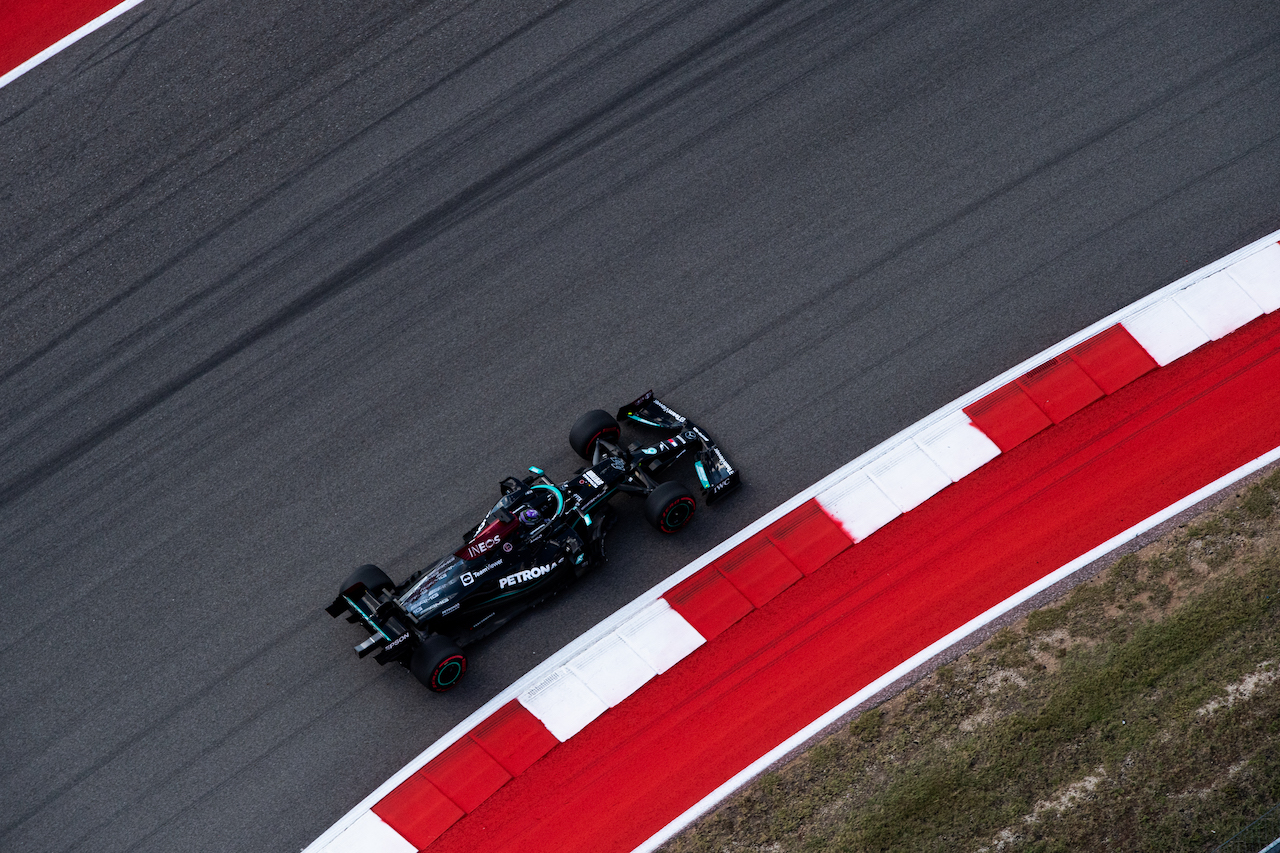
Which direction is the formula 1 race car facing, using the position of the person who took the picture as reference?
facing away from the viewer and to the right of the viewer
